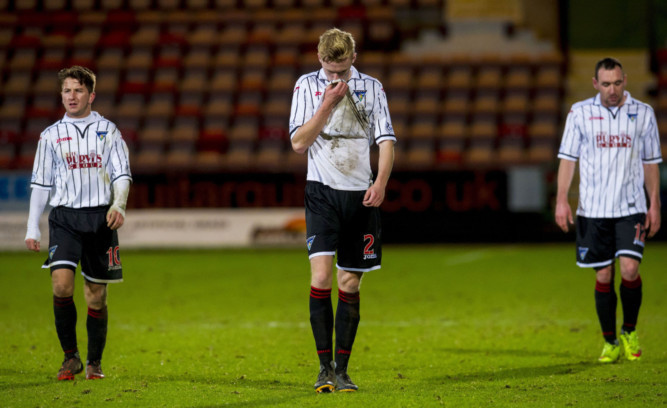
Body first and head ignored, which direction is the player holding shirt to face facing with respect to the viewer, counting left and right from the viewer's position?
facing the viewer

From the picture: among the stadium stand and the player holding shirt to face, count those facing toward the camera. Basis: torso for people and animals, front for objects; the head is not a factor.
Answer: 2

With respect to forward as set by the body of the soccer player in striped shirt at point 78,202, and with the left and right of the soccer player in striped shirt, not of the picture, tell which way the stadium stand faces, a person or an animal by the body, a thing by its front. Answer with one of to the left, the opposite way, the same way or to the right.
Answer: the same way

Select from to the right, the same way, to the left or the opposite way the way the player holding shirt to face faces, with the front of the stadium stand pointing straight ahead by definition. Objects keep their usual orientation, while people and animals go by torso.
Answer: the same way

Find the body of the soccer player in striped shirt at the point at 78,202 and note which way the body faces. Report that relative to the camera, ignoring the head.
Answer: toward the camera

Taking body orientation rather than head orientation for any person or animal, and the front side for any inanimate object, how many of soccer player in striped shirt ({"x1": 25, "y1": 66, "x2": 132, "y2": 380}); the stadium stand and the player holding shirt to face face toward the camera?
3

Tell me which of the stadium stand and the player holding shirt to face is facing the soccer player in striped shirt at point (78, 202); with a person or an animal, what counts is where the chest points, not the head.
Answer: the stadium stand

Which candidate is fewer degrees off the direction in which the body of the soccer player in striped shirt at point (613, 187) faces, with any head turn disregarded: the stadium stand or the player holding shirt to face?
the player holding shirt to face

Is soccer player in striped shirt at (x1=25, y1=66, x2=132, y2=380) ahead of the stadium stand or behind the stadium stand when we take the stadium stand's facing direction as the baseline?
ahead

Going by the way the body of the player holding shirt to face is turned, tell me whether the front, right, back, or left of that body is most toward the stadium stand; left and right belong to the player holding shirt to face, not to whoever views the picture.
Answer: back

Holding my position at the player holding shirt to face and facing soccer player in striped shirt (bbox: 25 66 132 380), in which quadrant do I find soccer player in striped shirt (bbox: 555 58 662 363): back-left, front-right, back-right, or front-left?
back-right

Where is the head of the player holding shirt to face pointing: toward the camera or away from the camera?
toward the camera

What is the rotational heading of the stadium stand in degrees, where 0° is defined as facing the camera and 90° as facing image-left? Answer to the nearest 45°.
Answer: approximately 0°

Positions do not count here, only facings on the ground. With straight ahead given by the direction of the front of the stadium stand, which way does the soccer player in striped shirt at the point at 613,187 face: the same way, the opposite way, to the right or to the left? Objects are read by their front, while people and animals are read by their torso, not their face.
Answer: the same way

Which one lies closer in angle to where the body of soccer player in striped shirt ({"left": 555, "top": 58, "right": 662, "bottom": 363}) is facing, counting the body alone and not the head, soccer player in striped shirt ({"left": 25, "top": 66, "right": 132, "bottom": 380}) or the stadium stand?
the soccer player in striped shirt

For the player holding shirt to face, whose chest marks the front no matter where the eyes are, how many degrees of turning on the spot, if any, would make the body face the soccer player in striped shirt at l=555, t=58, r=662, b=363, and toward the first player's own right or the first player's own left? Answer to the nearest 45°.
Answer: approximately 135° to the first player's own left

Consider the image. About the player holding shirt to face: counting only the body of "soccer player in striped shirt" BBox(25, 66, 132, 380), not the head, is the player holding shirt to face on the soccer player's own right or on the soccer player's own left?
on the soccer player's own left

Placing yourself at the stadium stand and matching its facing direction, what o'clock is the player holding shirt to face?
The player holding shirt to face is roughly at 12 o'clock from the stadium stand.
